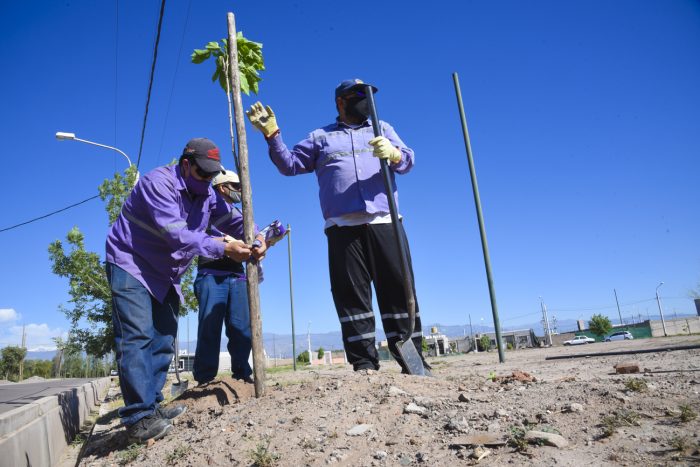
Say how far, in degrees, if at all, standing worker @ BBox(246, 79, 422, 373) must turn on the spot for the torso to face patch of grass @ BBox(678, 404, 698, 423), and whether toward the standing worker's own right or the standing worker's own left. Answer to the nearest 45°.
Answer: approximately 45° to the standing worker's own left

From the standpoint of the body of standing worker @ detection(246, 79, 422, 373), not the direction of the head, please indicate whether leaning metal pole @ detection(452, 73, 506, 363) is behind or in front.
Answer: behind

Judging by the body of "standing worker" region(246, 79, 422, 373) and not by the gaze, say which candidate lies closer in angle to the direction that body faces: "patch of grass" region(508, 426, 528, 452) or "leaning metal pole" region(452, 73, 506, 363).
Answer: the patch of grass

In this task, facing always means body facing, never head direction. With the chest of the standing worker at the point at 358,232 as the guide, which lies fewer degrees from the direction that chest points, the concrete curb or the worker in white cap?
the concrete curb

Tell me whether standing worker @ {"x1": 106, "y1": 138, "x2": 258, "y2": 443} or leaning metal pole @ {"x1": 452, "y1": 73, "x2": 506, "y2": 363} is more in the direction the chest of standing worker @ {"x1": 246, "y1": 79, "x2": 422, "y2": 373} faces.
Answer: the standing worker

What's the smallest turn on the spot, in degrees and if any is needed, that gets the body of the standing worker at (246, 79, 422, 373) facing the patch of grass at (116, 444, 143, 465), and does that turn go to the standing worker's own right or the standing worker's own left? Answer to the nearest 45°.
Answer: approximately 45° to the standing worker's own right

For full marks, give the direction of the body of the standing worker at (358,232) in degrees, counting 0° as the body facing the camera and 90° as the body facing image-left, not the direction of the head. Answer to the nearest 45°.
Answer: approximately 0°

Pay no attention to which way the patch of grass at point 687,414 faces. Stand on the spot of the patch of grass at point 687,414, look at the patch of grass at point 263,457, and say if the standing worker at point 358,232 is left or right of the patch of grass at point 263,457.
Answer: right

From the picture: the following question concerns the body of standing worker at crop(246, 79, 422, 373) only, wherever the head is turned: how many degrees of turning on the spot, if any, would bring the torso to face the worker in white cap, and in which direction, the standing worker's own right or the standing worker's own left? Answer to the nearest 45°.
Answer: approximately 90° to the standing worker's own right

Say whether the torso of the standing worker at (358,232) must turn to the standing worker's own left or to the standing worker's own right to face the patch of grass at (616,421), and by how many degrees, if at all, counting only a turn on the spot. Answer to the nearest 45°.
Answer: approximately 45° to the standing worker's own left

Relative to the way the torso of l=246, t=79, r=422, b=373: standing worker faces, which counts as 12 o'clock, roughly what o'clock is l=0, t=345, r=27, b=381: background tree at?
The background tree is roughly at 5 o'clock from the standing worker.
